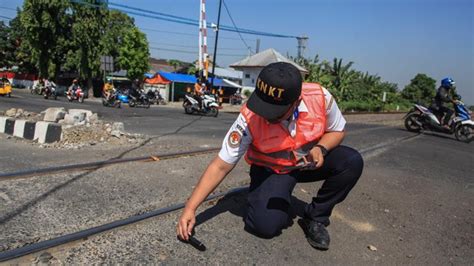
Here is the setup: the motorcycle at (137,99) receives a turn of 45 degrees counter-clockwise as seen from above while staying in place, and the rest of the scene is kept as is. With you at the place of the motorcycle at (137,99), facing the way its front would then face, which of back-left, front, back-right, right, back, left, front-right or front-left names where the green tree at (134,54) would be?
left

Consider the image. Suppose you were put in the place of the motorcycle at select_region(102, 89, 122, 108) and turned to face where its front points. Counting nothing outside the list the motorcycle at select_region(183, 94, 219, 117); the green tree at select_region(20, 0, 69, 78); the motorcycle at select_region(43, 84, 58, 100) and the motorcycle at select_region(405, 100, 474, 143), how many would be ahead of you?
2

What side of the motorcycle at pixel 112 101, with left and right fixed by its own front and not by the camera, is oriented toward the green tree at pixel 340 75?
left

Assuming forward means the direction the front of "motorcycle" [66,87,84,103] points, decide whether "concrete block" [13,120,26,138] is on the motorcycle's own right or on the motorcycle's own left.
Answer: on the motorcycle's own right

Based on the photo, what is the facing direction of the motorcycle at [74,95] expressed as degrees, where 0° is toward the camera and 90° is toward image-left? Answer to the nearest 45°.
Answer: approximately 315°
